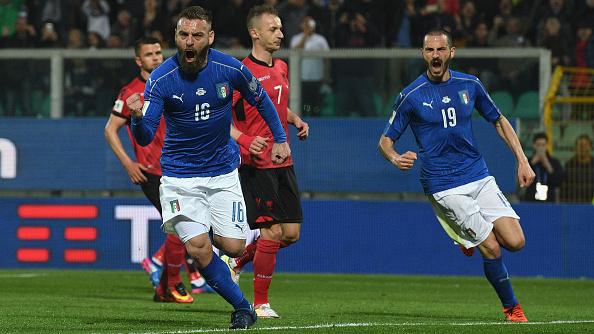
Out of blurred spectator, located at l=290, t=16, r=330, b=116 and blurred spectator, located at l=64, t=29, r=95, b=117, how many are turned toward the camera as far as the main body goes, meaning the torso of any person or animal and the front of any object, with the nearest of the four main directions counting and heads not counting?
2

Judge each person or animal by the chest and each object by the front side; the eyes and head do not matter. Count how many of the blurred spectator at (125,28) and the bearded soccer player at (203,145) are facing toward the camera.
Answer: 2

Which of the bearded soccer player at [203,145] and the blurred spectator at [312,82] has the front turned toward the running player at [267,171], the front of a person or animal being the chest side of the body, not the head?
the blurred spectator

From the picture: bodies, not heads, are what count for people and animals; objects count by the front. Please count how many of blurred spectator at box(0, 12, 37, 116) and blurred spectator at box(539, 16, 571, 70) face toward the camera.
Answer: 2

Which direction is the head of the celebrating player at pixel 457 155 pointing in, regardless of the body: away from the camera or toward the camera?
toward the camera

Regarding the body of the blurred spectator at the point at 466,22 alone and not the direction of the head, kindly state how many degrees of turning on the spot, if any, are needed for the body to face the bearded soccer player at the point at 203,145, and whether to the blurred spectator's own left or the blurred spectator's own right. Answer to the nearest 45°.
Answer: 0° — they already face them

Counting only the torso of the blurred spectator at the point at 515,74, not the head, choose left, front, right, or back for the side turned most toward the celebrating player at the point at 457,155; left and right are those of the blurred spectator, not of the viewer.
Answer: front

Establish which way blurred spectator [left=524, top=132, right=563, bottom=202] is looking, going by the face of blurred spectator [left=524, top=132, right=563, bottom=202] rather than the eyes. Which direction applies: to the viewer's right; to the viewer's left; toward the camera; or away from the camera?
toward the camera

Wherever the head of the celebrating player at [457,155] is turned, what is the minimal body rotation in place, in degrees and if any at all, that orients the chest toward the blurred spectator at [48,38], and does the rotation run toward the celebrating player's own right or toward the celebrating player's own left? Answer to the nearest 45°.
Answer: approximately 135° to the celebrating player's own right

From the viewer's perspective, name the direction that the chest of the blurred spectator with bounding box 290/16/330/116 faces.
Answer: toward the camera

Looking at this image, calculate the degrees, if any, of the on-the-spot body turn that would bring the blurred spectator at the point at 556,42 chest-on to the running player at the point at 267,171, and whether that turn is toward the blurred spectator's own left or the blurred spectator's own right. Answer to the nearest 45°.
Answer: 0° — they already face them

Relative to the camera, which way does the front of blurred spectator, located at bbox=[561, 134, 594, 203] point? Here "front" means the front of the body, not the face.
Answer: toward the camera

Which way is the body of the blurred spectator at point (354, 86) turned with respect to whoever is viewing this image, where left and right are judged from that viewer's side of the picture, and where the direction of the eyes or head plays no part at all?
facing the viewer

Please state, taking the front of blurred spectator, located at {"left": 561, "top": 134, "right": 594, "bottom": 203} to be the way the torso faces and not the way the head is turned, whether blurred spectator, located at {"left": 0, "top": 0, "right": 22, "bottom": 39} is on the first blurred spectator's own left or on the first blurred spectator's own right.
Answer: on the first blurred spectator's own right
